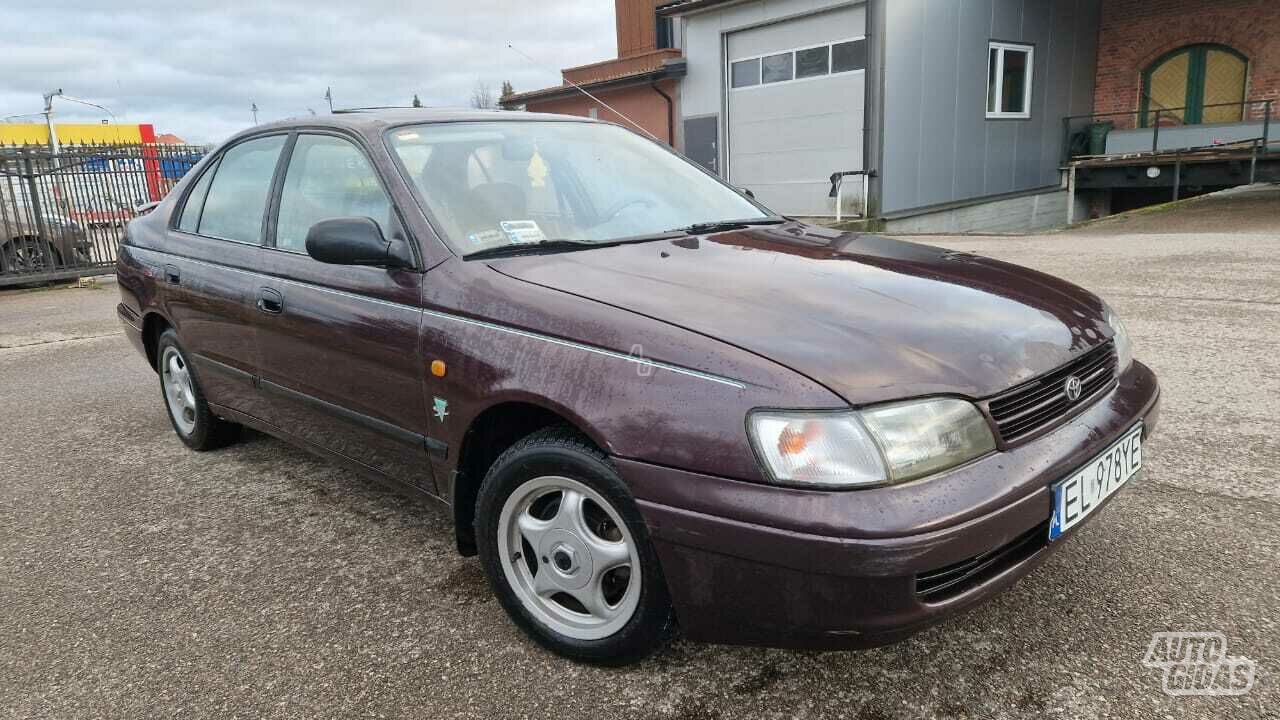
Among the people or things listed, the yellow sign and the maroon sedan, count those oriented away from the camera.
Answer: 0

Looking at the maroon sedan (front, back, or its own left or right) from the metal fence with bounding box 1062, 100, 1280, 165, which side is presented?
left

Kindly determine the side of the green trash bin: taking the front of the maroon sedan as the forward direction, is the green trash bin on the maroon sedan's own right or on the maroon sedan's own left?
on the maroon sedan's own left

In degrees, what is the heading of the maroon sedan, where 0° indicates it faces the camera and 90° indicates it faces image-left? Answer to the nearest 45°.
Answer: approximately 315°

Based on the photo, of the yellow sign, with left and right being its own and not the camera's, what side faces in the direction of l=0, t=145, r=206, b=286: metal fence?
front

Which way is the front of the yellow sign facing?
toward the camera

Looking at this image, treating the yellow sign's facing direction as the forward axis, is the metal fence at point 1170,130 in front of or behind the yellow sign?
in front

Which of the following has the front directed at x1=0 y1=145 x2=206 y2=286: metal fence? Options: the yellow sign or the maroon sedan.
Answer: the yellow sign

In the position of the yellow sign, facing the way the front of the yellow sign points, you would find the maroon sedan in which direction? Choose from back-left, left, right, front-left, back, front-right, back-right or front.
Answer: front

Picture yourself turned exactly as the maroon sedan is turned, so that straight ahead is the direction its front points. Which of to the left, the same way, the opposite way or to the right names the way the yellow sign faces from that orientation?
the same way

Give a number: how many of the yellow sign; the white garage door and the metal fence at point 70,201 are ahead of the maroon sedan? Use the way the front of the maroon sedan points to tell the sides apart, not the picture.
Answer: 0
